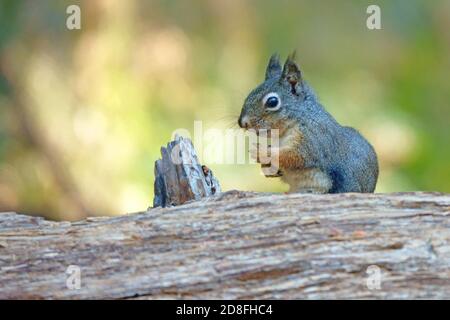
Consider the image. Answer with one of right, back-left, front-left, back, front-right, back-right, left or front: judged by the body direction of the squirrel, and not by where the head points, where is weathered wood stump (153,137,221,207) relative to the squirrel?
front

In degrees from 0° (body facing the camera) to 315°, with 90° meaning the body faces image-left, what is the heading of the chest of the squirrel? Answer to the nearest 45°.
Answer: approximately 90°
